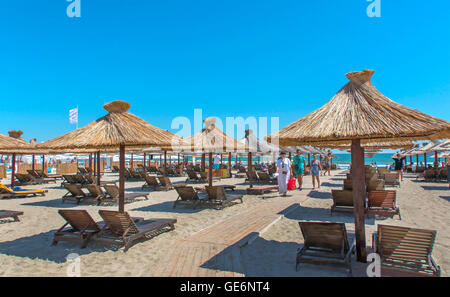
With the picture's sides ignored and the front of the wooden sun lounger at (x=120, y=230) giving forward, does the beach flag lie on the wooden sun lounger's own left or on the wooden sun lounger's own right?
on the wooden sun lounger's own left

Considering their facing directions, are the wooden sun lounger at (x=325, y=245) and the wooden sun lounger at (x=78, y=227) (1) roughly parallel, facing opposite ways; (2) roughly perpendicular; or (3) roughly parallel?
roughly parallel

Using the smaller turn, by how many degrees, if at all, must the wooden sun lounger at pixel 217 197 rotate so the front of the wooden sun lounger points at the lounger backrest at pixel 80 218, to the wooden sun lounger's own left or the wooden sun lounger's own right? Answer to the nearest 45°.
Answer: approximately 180°

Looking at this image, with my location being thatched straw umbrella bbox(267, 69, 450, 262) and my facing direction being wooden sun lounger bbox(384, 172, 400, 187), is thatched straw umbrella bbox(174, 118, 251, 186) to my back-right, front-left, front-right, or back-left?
front-left

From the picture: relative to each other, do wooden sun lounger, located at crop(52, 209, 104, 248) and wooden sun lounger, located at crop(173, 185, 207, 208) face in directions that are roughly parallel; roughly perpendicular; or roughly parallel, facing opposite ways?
roughly parallel
